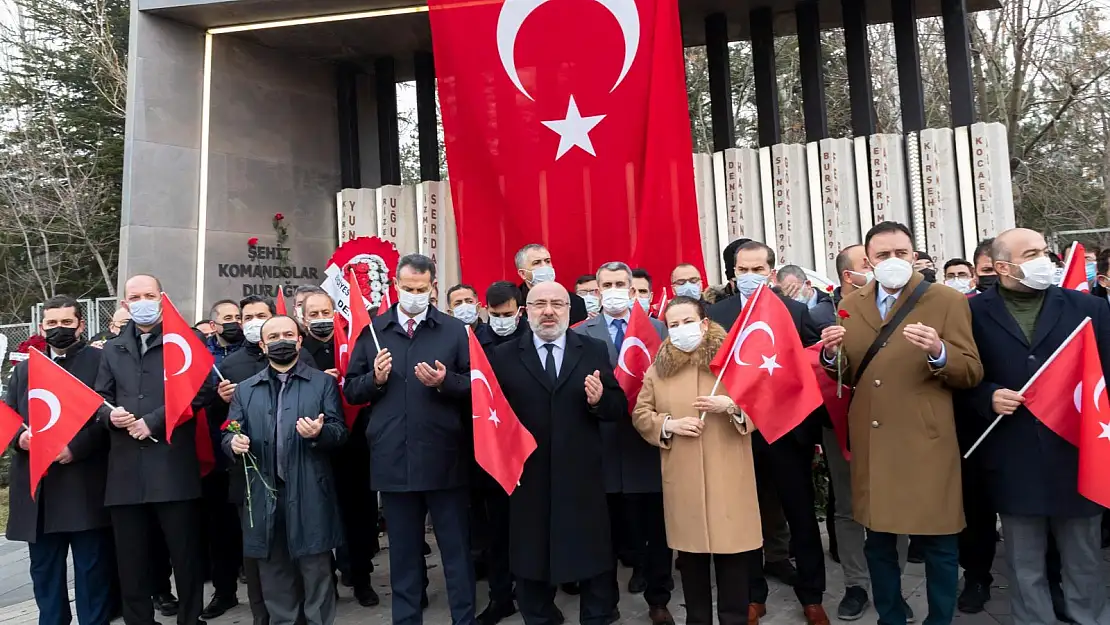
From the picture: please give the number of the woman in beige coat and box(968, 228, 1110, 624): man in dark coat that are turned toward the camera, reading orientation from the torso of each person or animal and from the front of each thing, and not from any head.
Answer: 2

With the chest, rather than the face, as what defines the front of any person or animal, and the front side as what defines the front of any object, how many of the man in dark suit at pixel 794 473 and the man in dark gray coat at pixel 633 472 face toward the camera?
2

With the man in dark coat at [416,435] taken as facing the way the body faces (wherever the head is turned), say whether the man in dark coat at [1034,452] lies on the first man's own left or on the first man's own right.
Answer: on the first man's own left

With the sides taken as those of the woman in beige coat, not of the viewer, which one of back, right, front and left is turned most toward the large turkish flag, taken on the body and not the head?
back

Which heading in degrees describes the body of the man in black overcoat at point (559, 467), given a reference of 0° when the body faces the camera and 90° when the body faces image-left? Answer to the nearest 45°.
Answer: approximately 0°

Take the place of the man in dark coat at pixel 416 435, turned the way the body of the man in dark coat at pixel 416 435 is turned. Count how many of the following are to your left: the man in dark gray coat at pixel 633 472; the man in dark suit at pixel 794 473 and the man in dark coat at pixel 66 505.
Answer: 2
